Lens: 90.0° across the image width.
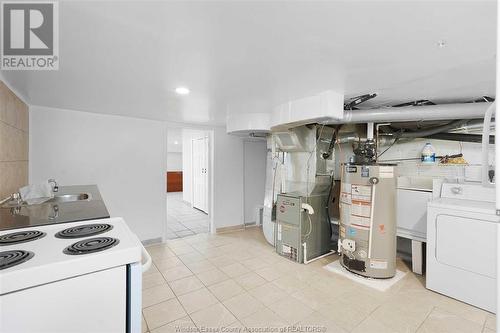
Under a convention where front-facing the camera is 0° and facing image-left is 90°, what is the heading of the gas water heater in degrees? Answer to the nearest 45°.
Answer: approximately 45°

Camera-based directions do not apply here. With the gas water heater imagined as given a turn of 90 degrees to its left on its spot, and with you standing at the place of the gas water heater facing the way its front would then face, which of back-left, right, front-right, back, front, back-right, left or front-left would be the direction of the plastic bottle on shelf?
left

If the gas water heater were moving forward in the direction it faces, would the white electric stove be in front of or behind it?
in front

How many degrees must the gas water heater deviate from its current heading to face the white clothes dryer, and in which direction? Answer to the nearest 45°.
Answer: approximately 135° to its left
